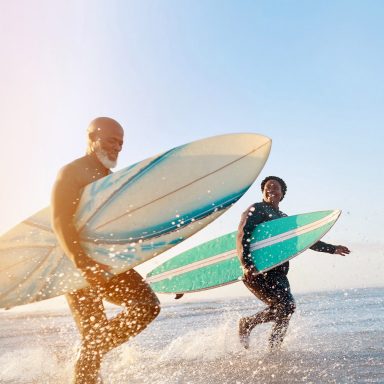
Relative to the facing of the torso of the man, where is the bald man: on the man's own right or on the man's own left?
on the man's own right
